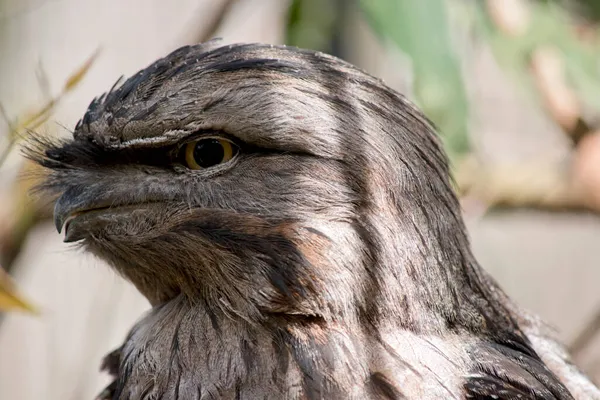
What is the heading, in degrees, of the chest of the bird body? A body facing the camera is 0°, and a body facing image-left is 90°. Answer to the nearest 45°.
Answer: approximately 90°
